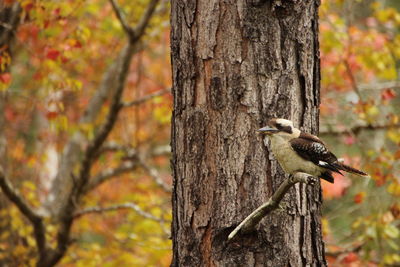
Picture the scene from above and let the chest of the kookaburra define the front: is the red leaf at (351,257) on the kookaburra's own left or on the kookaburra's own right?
on the kookaburra's own right

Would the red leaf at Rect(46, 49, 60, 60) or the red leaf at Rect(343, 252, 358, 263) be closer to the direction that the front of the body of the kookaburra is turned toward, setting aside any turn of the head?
the red leaf at Rect(46, 49, 60, 60)

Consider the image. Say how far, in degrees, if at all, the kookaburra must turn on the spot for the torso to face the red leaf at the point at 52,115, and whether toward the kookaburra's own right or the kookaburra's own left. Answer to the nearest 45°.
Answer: approximately 45° to the kookaburra's own right

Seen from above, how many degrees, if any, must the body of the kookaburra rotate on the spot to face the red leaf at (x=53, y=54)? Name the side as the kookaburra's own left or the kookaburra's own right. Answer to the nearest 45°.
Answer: approximately 45° to the kookaburra's own right

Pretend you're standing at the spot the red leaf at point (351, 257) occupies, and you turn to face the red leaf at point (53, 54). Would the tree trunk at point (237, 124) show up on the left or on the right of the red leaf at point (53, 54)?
left

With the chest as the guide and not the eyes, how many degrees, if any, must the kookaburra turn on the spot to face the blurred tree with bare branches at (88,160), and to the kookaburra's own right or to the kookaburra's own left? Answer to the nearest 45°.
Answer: approximately 45° to the kookaburra's own right

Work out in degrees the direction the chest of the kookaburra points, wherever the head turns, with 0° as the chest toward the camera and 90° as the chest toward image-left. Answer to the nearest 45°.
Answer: approximately 90°
